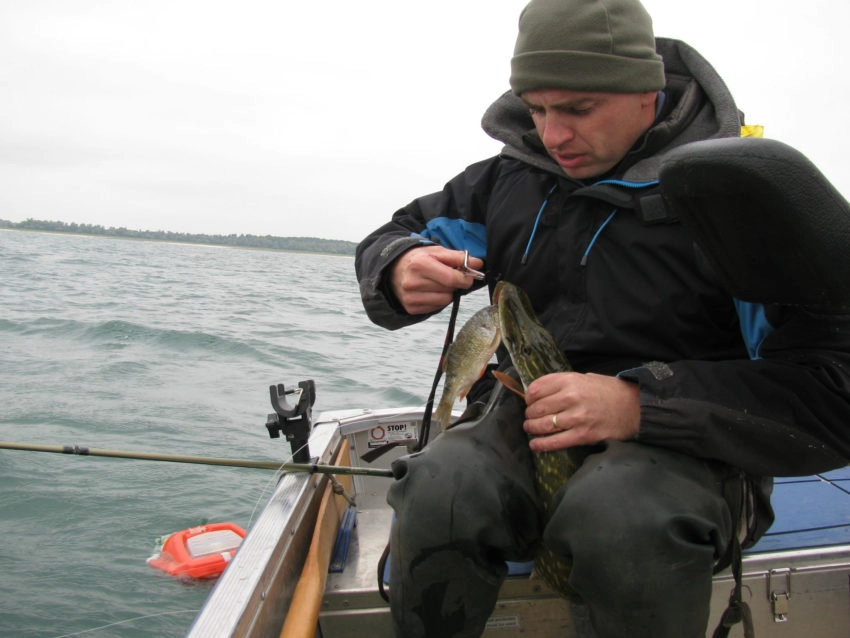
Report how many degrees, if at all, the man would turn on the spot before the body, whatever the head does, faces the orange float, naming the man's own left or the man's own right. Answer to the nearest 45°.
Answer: approximately 90° to the man's own right

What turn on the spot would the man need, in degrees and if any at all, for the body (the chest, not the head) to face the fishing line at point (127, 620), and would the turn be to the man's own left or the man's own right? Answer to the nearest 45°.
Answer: approximately 90° to the man's own right

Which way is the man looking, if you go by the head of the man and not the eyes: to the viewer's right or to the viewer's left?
to the viewer's left

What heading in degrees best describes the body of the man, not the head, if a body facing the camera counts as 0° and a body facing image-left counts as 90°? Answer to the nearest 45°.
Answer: approximately 45°
